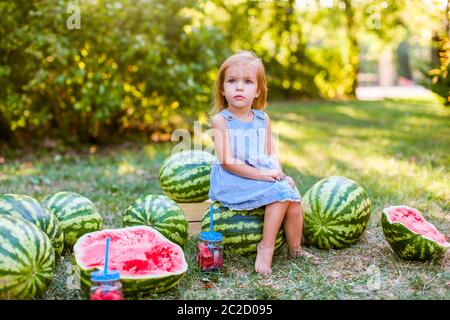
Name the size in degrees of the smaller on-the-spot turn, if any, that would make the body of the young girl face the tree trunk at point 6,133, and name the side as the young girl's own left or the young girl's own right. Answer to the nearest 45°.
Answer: approximately 180°

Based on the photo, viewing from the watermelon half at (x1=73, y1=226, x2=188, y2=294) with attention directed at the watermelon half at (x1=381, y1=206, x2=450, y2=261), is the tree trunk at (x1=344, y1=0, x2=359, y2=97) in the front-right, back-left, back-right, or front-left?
front-left

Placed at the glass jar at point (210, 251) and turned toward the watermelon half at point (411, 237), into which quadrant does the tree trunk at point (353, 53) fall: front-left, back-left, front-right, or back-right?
front-left

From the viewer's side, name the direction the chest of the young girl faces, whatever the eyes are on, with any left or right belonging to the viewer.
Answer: facing the viewer and to the right of the viewer

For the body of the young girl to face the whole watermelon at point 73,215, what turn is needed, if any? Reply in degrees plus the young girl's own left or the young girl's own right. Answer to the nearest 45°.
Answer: approximately 135° to the young girl's own right

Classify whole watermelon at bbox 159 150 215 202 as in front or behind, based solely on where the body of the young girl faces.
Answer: behind

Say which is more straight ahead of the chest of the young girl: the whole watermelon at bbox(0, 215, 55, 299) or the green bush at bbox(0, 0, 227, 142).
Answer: the whole watermelon

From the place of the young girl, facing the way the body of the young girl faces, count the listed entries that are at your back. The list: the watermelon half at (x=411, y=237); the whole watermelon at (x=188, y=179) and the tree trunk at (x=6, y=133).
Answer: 2

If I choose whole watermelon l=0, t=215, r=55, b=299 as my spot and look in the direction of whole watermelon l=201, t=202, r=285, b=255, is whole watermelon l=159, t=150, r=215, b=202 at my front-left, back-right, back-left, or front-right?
front-left

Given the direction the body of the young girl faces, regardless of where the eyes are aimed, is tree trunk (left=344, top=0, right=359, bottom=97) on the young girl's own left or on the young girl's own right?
on the young girl's own left

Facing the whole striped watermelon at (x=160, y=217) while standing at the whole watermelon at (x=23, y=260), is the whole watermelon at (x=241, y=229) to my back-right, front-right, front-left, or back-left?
front-right

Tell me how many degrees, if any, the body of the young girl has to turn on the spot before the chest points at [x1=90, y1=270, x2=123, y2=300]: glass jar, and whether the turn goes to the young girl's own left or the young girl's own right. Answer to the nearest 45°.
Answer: approximately 90° to the young girl's own right

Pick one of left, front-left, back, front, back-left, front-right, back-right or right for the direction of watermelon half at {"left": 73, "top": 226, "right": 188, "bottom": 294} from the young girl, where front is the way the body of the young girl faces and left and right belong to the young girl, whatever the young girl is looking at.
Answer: right

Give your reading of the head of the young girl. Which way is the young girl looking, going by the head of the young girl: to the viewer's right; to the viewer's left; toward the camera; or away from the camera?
toward the camera

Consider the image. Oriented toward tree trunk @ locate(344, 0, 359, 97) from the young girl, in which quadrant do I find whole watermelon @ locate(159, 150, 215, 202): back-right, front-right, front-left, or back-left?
front-left

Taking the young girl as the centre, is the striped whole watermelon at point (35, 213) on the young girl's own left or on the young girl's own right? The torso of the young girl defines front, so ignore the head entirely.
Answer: on the young girl's own right
